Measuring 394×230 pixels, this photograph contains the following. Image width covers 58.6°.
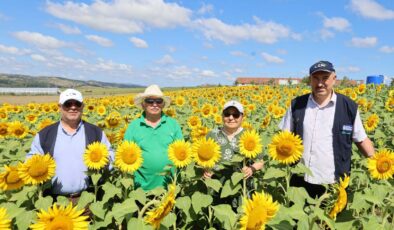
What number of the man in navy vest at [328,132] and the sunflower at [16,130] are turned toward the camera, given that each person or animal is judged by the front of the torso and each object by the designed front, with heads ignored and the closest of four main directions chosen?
2

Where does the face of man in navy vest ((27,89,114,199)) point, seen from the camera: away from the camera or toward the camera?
toward the camera

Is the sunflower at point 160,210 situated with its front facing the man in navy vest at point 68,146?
no

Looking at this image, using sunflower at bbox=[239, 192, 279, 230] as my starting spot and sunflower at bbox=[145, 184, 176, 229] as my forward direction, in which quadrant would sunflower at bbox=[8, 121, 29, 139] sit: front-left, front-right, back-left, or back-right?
front-right

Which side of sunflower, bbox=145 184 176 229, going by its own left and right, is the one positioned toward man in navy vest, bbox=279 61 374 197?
left

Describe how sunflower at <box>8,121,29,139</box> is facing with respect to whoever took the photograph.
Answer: facing the viewer

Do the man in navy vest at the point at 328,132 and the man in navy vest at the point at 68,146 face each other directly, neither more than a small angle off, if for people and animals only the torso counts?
no

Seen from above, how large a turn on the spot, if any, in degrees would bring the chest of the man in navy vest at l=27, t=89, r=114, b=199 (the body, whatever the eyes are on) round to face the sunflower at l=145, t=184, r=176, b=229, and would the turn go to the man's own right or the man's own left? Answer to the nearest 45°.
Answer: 0° — they already face it

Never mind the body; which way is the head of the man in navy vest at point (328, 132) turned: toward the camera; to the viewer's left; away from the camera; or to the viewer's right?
toward the camera

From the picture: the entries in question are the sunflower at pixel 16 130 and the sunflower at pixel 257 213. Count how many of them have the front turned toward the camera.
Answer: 2

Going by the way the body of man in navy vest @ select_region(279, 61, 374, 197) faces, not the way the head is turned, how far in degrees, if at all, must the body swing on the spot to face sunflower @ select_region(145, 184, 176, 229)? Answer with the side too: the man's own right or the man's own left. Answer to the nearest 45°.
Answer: approximately 45° to the man's own right

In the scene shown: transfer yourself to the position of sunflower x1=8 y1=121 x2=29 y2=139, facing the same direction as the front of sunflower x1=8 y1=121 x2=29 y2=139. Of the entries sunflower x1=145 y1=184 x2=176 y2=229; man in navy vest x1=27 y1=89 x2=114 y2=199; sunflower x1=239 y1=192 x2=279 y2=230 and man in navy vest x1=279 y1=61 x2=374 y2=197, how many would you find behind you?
0

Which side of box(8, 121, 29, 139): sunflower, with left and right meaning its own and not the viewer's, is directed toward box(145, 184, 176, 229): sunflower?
front

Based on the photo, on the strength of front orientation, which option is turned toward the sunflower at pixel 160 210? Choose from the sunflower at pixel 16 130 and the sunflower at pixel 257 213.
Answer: the sunflower at pixel 16 130

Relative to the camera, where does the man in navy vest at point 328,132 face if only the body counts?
toward the camera

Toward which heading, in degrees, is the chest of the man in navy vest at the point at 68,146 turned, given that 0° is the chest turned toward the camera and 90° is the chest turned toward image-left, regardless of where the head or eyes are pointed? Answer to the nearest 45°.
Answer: approximately 0°
